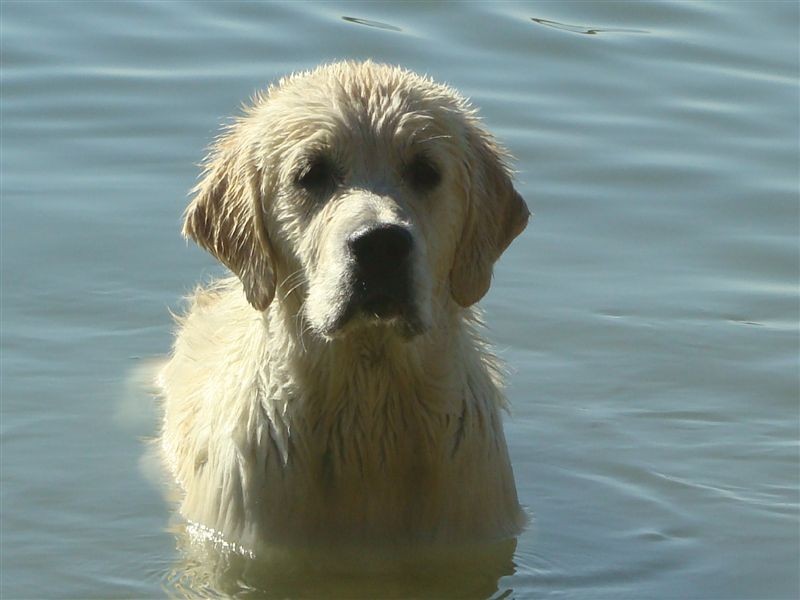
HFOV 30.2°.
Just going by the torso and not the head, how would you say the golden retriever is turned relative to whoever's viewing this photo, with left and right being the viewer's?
facing the viewer
